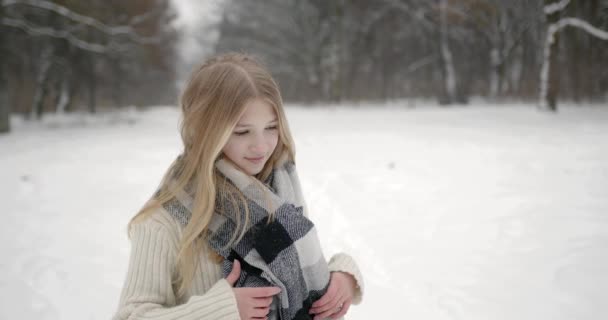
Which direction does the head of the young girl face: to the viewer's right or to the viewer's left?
to the viewer's right

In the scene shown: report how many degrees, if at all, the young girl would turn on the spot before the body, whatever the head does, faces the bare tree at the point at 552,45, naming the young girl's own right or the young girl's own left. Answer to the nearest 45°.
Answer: approximately 90° to the young girl's own left

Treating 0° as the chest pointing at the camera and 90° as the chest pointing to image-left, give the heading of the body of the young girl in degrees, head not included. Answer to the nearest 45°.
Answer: approximately 315°
